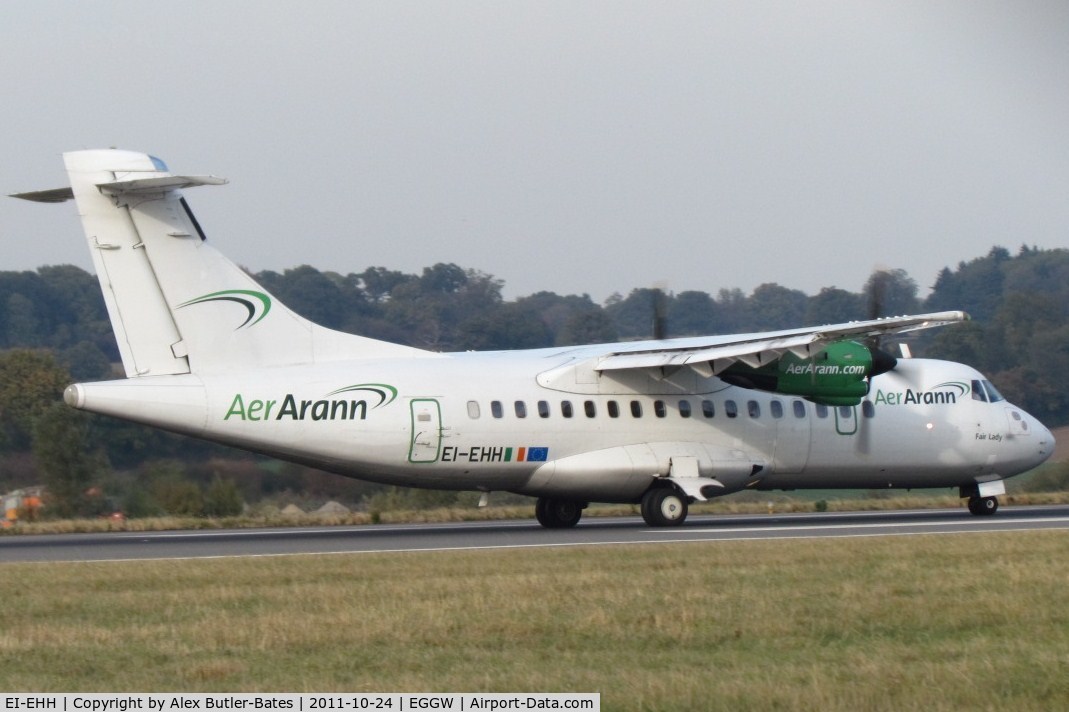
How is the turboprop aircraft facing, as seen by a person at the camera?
facing away from the viewer and to the right of the viewer
